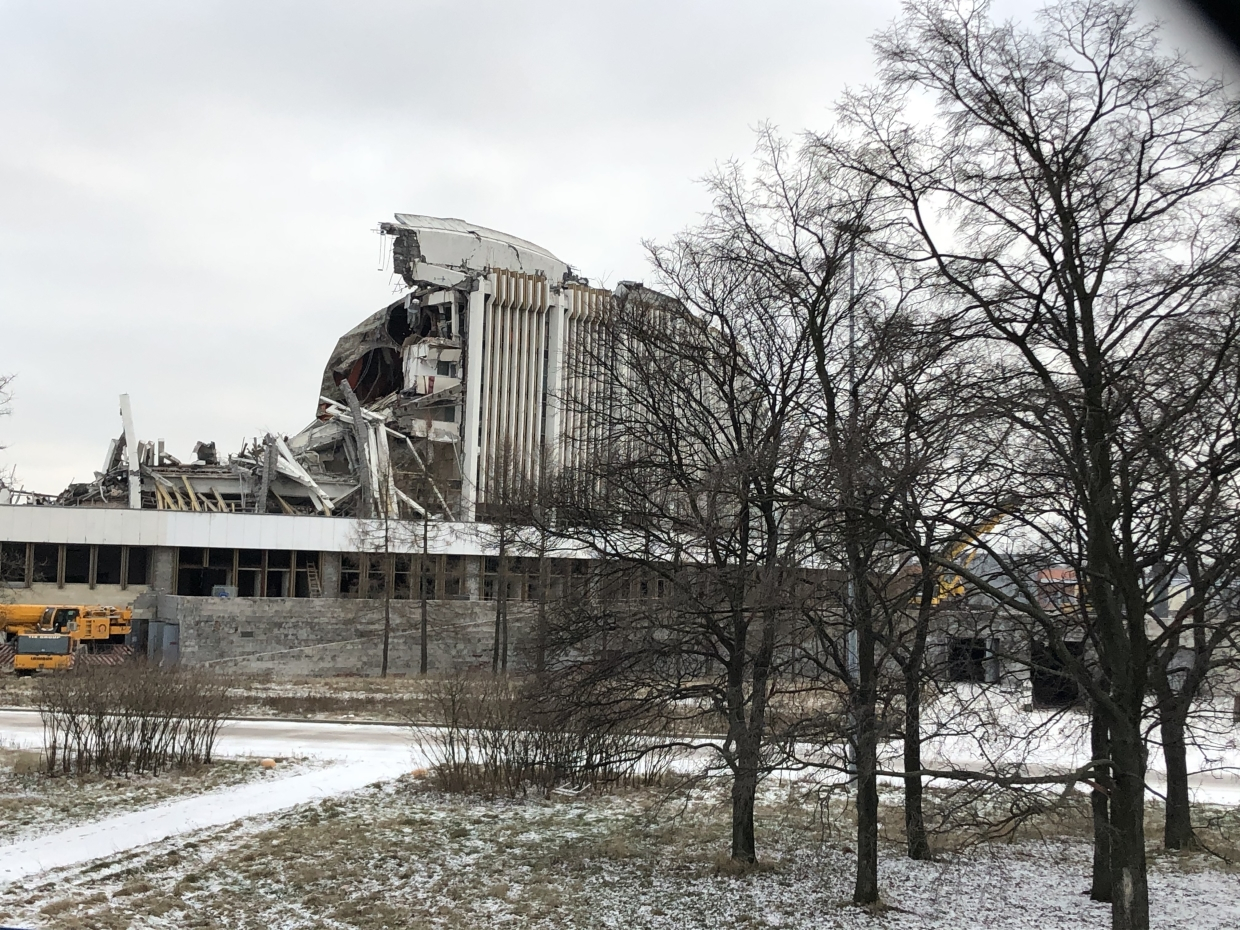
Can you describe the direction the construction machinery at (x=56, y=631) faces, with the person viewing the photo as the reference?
facing the viewer and to the left of the viewer

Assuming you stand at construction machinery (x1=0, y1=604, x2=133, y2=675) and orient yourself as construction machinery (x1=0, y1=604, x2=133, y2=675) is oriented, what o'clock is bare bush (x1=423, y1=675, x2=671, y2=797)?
The bare bush is roughly at 10 o'clock from the construction machinery.

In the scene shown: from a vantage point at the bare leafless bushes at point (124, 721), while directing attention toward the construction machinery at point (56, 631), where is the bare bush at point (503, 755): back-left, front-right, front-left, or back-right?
back-right

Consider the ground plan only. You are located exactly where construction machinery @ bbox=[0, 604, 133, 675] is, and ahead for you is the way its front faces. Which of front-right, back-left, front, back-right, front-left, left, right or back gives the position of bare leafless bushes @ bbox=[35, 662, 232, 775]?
front-left

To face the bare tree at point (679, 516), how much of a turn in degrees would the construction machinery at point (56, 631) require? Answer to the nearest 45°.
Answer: approximately 45° to its left

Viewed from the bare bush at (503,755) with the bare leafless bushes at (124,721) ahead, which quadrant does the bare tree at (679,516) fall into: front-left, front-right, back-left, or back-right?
back-left
